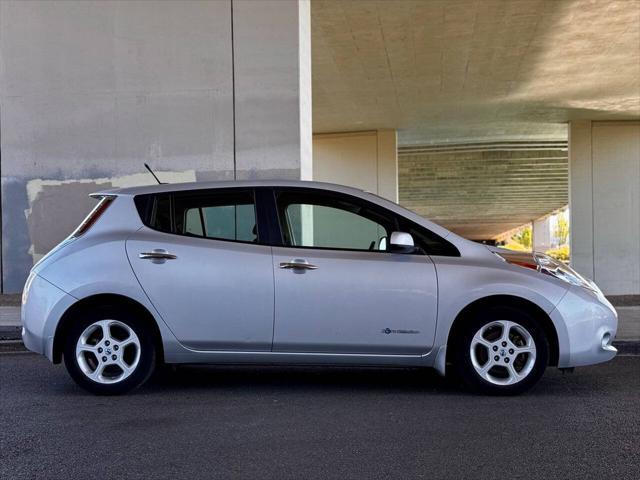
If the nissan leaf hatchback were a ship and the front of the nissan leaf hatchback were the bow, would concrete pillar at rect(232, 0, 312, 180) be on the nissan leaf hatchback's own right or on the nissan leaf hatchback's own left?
on the nissan leaf hatchback's own left

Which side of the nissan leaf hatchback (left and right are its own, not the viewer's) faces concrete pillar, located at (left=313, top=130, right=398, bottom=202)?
left

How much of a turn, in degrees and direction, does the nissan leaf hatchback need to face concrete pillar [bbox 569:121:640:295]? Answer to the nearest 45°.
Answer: approximately 45° to its left

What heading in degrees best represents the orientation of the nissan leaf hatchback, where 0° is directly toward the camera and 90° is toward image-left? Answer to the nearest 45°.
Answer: approximately 270°
